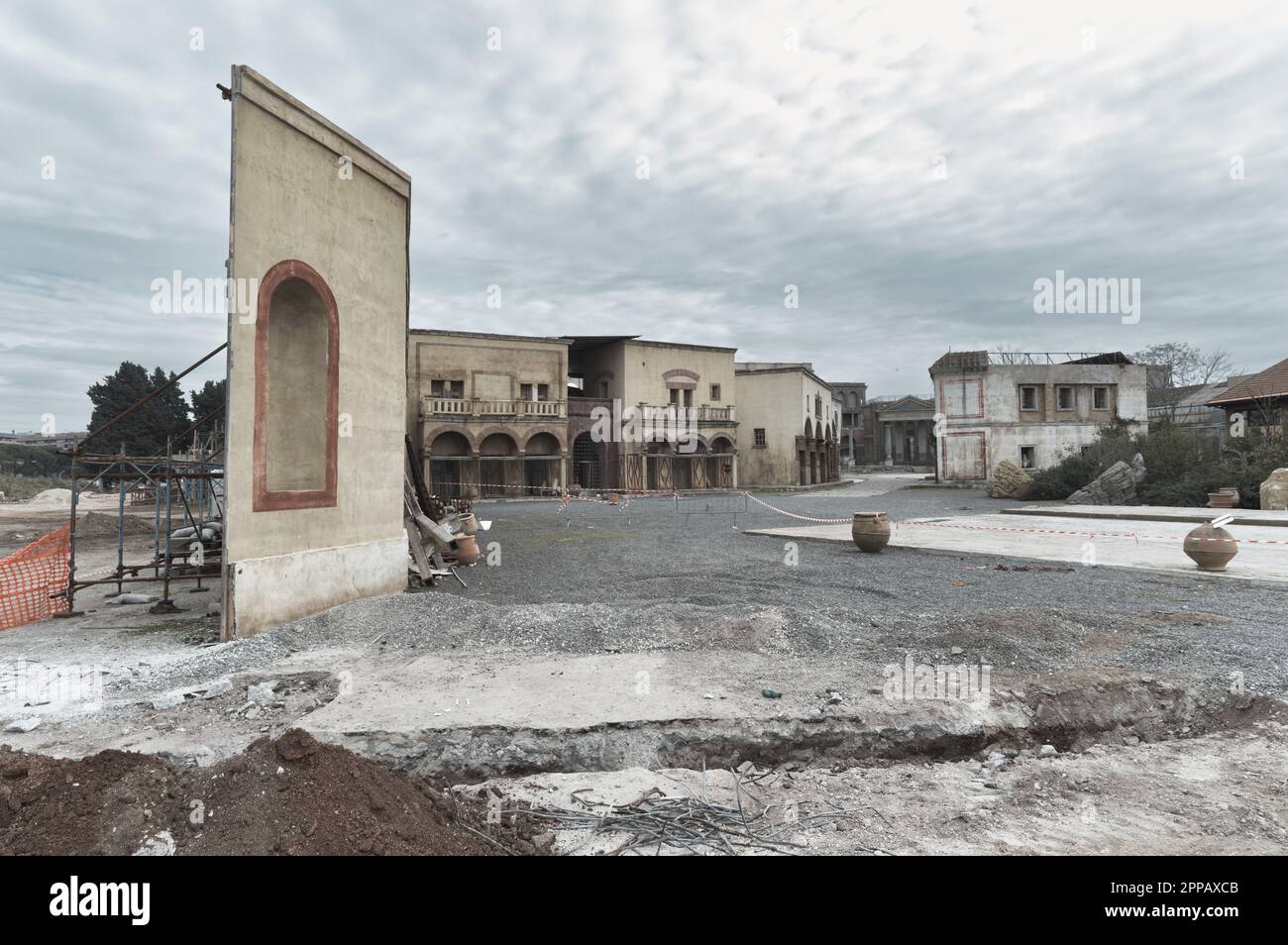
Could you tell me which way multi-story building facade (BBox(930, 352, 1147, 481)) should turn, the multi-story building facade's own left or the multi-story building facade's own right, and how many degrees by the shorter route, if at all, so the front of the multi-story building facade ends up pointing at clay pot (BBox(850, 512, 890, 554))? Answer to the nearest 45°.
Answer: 0° — it already faces it

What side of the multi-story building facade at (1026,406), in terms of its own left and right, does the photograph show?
front

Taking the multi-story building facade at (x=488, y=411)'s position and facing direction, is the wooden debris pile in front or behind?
in front

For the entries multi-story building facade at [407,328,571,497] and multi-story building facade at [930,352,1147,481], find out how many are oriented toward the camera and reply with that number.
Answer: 2

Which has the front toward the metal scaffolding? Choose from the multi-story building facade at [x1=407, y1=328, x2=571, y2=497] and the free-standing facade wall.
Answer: the multi-story building facade

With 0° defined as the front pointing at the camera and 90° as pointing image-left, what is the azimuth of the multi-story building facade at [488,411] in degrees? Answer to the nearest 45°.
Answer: approximately 0°

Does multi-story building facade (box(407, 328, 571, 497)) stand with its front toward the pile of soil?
yes

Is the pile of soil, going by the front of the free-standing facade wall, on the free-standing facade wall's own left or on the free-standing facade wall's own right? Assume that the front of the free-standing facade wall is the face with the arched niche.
on the free-standing facade wall's own right

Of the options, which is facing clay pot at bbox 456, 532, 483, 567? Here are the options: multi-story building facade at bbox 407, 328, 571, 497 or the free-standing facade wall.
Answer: the multi-story building facade

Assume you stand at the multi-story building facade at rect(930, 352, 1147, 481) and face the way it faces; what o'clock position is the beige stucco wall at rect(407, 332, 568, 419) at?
The beige stucco wall is roughly at 2 o'clock from the multi-story building facade.

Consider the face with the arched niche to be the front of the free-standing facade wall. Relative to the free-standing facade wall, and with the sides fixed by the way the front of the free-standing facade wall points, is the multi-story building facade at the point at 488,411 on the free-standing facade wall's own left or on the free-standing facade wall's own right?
on the free-standing facade wall's own left
